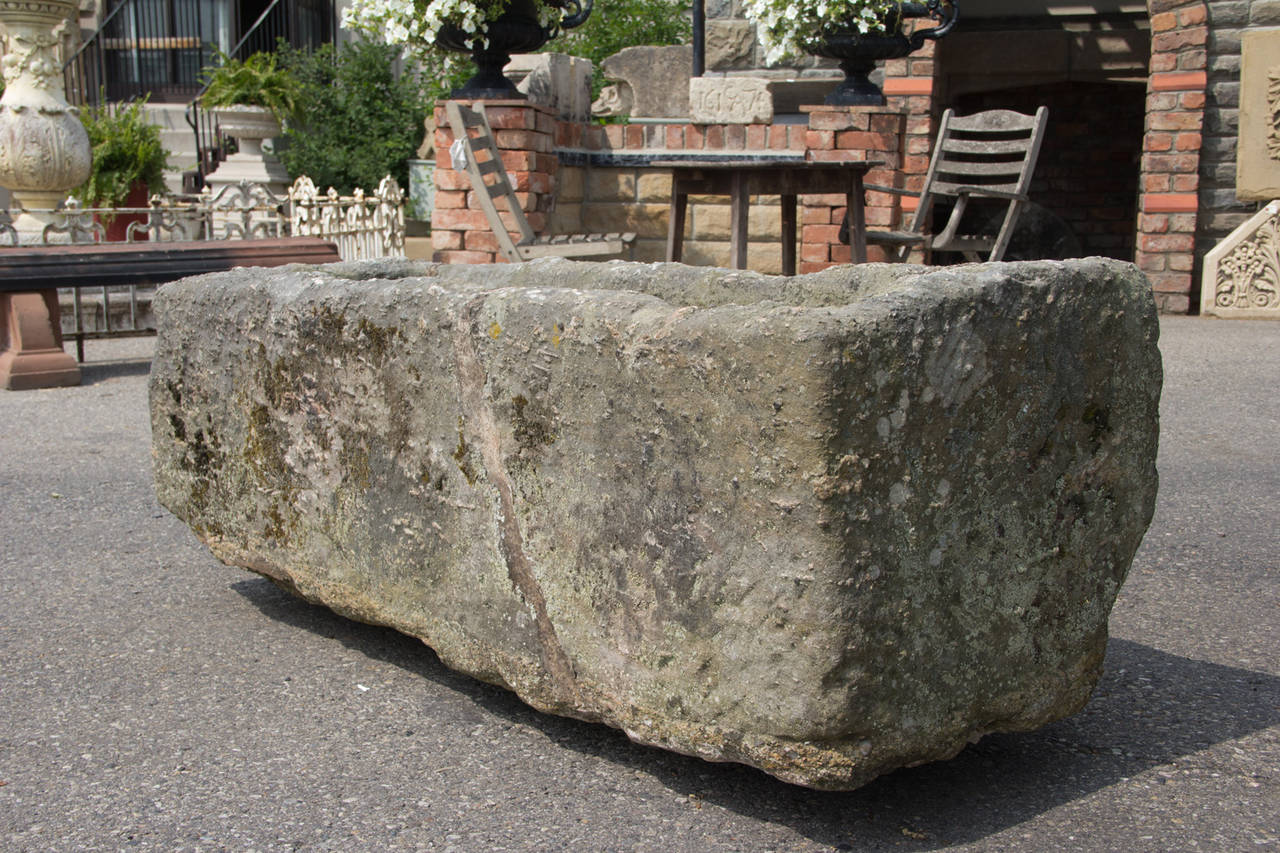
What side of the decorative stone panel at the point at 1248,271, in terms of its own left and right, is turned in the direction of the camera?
front

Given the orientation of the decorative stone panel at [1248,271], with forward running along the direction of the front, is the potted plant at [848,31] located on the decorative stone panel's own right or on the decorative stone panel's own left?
on the decorative stone panel's own right

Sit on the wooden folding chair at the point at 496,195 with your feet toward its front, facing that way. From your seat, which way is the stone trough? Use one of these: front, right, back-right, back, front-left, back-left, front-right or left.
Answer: right

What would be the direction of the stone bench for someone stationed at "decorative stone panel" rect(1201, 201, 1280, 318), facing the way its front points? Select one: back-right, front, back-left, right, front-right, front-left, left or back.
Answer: front-right

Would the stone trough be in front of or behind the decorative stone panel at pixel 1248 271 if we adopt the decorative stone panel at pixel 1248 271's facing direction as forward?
in front

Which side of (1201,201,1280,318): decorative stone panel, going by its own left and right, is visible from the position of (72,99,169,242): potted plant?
right

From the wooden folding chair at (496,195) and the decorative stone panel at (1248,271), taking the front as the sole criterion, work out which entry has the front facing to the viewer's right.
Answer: the wooden folding chair

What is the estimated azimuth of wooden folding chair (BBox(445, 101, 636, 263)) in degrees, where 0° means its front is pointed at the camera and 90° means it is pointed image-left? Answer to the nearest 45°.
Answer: approximately 270°

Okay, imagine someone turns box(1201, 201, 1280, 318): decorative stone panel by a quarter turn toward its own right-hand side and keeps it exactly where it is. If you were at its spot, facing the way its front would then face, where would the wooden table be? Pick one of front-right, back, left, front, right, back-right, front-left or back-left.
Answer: front-left

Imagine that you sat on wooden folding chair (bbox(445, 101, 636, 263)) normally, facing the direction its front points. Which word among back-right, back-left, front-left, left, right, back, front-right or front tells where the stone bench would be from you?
back

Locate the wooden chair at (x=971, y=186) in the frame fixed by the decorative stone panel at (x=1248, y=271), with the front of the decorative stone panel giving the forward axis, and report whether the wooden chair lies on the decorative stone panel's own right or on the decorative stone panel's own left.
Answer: on the decorative stone panel's own right

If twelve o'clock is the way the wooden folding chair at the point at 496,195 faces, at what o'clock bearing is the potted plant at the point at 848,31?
The potted plant is roughly at 11 o'clock from the wooden folding chair.

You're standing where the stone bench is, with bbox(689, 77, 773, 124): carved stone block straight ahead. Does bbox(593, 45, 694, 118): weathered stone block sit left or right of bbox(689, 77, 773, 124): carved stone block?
left

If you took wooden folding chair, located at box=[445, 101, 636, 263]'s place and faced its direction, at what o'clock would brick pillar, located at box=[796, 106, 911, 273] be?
The brick pillar is roughly at 11 o'clock from the wooden folding chair.

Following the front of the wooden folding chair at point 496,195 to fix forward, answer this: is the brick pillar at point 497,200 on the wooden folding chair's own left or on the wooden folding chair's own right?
on the wooden folding chair's own left

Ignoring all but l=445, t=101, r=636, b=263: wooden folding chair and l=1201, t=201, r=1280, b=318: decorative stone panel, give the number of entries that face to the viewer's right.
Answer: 1
